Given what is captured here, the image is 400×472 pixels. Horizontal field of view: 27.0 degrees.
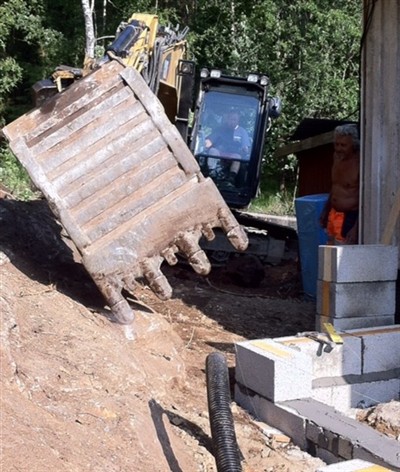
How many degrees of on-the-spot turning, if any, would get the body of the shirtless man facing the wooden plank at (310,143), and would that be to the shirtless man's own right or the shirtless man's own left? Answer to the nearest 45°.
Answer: approximately 135° to the shirtless man's own right

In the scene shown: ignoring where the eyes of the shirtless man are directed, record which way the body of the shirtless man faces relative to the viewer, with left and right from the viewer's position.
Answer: facing the viewer and to the left of the viewer

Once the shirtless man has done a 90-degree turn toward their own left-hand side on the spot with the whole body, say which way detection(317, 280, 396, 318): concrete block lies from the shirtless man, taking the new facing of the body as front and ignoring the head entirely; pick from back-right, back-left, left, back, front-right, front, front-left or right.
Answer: front-right

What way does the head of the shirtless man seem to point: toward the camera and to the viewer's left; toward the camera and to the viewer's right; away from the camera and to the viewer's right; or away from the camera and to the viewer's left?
toward the camera and to the viewer's left

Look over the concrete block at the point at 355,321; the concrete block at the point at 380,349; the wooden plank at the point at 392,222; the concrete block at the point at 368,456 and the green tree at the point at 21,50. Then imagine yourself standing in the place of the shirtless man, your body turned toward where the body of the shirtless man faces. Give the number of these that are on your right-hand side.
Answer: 1

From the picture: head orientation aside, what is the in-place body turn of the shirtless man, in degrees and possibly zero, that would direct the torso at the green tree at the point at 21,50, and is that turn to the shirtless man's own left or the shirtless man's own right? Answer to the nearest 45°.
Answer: approximately 90° to the shirtless man's own right

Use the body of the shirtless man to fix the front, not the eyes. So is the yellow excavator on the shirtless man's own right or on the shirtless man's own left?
on the shirtless man's own right

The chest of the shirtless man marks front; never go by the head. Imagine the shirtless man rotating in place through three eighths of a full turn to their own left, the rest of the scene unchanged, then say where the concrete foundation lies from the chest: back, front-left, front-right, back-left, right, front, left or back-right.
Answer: right

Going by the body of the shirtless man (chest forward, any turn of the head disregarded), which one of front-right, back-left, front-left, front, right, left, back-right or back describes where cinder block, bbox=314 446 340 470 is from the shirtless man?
front-left

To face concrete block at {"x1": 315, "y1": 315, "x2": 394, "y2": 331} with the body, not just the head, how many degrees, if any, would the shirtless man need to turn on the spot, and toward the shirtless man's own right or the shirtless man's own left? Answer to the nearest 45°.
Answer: approximately 45° to the shirtless man's own left

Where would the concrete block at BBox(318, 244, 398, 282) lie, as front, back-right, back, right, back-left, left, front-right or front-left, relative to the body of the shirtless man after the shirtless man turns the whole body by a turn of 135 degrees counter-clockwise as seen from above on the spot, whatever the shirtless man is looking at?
right
